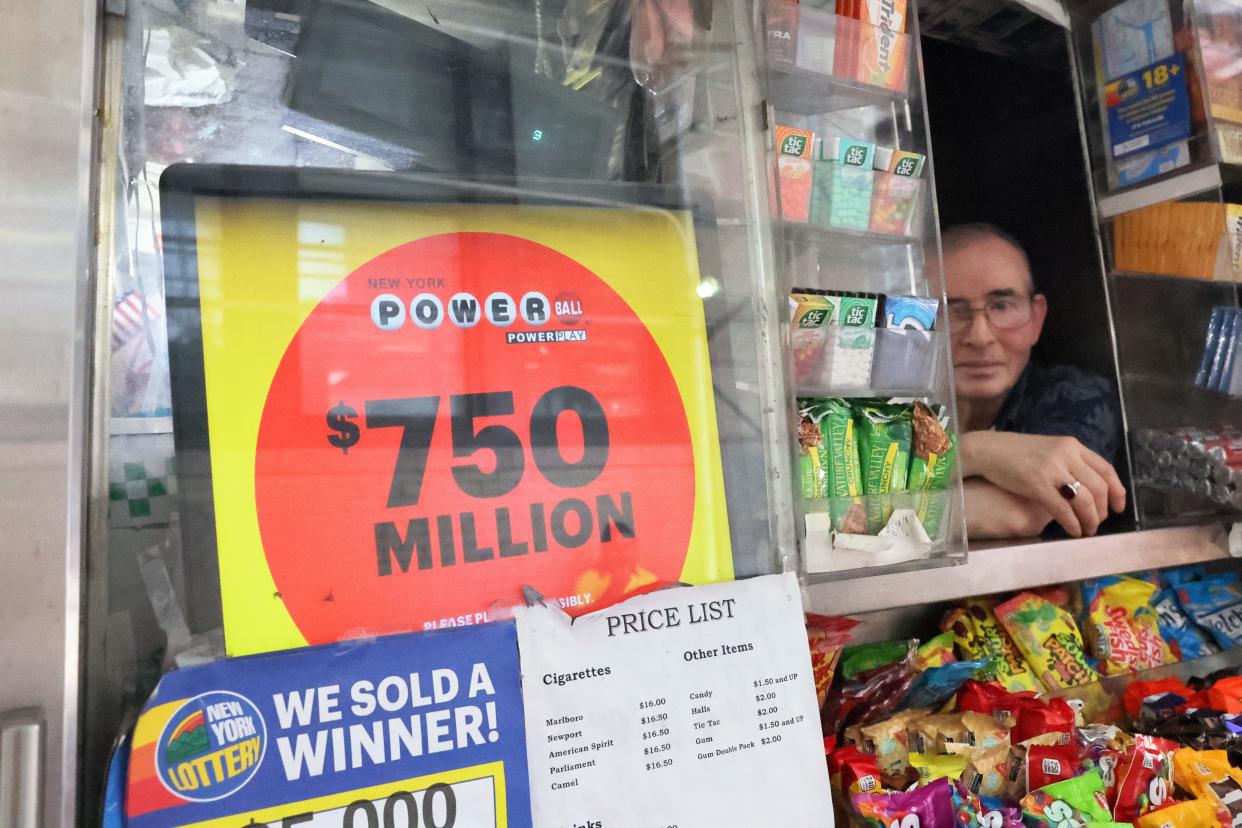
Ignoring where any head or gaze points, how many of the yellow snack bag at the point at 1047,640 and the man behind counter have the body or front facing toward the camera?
2

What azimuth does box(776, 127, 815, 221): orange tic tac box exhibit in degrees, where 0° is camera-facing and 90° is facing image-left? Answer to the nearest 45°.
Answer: approximately 0°

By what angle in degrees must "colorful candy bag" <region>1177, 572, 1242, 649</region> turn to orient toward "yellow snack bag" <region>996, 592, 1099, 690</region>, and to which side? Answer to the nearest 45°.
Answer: approximately 45° to its right

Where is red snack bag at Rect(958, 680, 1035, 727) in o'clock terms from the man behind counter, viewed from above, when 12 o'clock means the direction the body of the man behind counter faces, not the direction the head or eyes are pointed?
The red snack bag is roughly at 12 o'clock from the man behind counter.

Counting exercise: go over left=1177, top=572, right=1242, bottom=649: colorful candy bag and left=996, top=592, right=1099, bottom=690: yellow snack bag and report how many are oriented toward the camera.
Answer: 2

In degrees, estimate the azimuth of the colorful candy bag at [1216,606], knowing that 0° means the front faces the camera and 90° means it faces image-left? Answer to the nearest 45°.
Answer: approximately 0°
